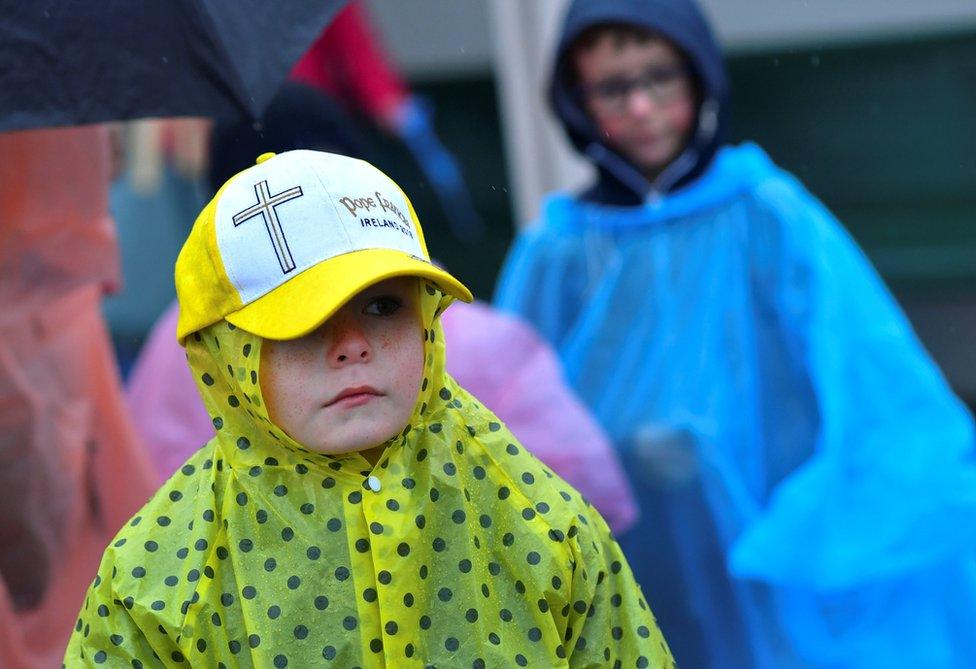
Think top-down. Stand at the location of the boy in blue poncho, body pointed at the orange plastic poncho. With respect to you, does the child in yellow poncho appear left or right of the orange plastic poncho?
left

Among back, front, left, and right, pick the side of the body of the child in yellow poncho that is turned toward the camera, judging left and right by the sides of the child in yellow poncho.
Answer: front

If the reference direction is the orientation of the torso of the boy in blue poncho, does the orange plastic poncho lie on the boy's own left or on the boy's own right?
on the boy's own right

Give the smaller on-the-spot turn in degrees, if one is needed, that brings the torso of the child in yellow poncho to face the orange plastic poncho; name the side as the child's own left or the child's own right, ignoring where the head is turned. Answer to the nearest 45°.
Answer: approximately 135° to the child's own right

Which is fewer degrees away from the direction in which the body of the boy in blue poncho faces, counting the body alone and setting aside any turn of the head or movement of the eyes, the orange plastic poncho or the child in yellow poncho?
the child in yellow poncho

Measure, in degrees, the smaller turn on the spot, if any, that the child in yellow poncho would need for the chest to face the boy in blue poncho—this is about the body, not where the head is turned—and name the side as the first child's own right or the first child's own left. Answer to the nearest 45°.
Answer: approximately 135° to the first child's own left

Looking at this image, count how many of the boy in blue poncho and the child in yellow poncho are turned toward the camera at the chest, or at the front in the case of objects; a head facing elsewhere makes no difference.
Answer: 2
